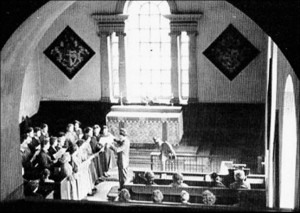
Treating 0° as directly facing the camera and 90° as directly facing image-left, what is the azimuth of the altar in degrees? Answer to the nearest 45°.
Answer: approximately 0°

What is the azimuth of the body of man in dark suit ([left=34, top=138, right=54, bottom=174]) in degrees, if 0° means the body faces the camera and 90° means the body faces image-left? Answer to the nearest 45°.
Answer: approximately 270°

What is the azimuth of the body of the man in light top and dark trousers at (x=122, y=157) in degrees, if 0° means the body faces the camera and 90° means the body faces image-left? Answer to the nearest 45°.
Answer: approximately 90°

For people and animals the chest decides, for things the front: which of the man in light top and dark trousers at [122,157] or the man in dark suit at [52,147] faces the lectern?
the man in dark suit at [52,147]

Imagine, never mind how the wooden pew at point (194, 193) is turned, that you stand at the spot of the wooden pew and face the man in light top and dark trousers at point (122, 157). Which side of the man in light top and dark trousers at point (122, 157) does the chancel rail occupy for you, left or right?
right

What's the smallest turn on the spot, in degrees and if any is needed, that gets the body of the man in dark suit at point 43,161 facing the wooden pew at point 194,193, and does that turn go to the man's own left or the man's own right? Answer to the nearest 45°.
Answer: approximately 45° to the man's own right

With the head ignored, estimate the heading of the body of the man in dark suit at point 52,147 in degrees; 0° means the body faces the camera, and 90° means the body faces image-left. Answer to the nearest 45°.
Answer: approximately 270°

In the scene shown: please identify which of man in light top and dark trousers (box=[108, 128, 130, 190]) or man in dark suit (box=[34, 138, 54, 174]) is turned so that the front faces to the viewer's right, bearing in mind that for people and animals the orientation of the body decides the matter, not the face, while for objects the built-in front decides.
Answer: man in dark suit (box=[34, 138, 54, 174])

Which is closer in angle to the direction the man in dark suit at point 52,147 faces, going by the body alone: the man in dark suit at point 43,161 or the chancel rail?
the chancel rail

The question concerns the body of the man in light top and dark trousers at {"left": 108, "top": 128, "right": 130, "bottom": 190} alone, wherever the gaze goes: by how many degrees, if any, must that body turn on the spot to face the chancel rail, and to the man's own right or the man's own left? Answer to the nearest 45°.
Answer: approximately 135° to the man's own right

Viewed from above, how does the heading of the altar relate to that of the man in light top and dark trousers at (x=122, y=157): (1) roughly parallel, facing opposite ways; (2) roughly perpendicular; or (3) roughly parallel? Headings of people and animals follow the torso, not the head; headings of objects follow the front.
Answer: roughly perpendicular
